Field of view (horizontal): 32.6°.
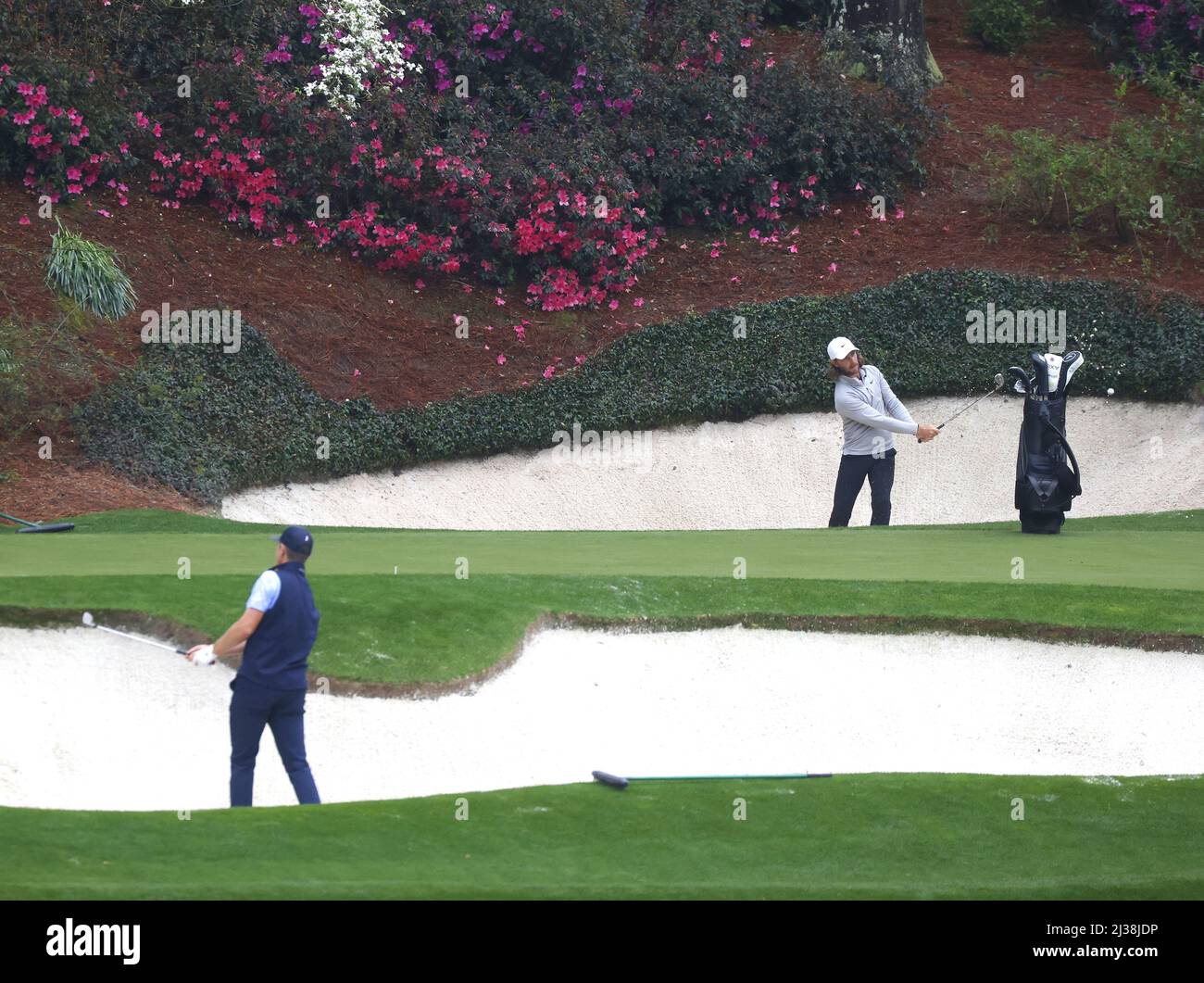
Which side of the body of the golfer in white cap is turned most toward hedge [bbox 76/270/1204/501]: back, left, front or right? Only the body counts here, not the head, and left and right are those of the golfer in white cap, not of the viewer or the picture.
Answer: back

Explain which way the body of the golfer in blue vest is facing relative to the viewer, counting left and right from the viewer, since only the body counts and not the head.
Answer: facing away from the viewer and to the left of the viewer

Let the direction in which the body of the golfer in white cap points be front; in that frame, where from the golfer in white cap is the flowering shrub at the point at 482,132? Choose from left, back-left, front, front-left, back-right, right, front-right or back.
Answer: back

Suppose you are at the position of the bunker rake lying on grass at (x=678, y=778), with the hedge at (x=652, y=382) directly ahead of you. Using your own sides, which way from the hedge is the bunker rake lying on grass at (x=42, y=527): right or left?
left

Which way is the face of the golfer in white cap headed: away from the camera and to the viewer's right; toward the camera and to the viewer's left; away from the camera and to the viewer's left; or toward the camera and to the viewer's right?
toward the camera and to the viewer's right

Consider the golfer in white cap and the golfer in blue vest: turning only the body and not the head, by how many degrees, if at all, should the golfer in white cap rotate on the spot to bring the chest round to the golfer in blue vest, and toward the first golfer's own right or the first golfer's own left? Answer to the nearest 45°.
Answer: approximately 45° to the first golfer's own right

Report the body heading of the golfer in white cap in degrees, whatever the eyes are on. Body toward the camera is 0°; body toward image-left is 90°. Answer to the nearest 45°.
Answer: approximately 315°

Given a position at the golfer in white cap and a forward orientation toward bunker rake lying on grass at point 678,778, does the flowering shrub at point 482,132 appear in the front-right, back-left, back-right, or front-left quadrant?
back-right

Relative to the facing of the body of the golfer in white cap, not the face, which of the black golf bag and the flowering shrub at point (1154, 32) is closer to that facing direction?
the black golf bag
